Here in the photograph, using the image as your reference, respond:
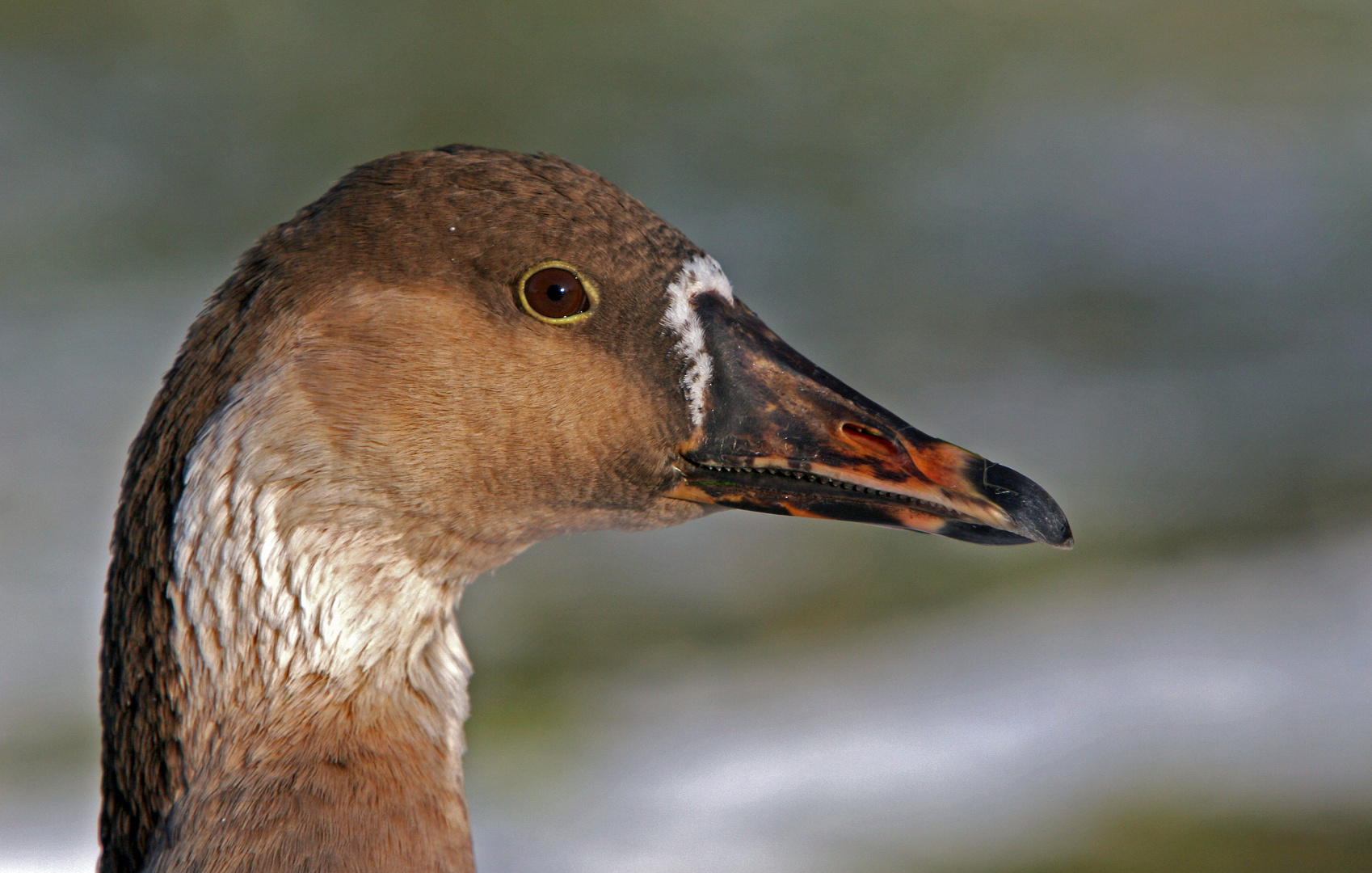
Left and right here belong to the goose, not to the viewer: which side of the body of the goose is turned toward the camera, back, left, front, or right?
right
